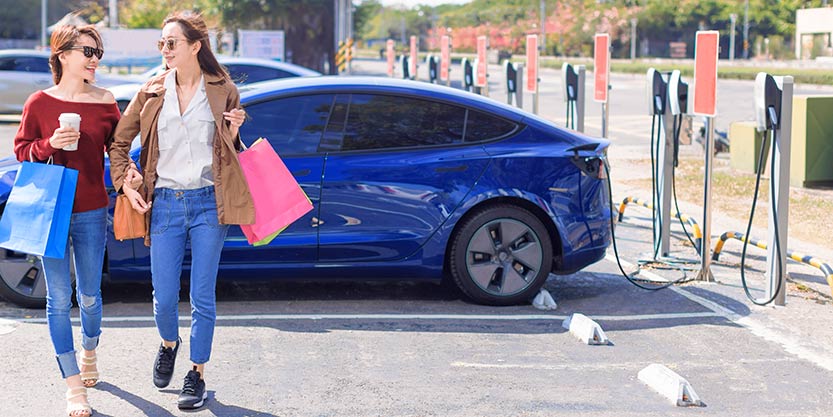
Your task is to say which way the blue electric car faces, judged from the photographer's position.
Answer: facing to the left of the viewer

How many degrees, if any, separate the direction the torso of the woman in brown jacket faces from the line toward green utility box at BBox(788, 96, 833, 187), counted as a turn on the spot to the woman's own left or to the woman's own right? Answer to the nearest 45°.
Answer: approximately 135° to the woman's own left

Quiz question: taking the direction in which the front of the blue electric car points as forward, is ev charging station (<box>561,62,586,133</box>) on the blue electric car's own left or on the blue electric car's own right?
on the blue electric car's own right

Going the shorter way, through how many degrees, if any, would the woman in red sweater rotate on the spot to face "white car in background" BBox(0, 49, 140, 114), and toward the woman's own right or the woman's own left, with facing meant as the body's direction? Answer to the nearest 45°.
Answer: approximately 180°

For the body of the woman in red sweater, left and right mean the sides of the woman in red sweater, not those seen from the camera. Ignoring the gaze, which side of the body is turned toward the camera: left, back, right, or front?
front

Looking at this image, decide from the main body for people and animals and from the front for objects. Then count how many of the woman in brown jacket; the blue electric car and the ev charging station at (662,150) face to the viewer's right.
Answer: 0

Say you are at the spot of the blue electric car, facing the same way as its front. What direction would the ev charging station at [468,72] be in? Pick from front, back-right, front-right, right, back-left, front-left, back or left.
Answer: right

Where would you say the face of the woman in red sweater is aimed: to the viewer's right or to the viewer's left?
to the viewer's right

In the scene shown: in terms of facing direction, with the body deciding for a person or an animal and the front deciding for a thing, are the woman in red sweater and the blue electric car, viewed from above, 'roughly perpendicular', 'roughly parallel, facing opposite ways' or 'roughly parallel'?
roughly perpendicular
